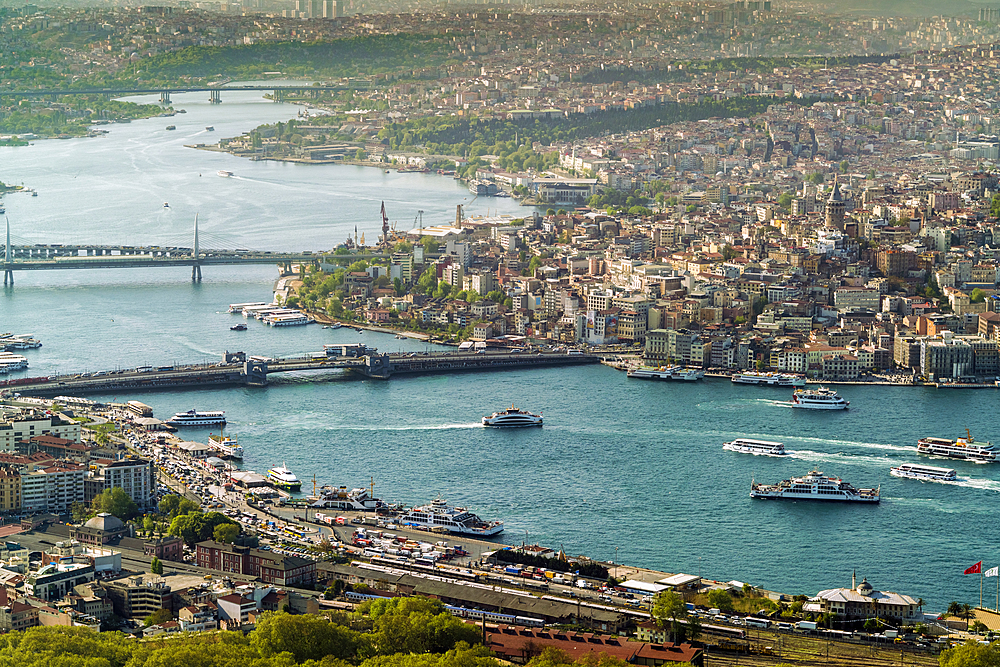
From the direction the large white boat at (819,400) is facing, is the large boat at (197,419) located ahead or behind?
behind

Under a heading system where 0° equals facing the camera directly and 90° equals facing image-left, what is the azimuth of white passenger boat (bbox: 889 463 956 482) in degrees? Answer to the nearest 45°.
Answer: approximately 90°

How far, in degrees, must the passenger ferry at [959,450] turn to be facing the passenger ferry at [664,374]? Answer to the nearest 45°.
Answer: approximately 135° to its left

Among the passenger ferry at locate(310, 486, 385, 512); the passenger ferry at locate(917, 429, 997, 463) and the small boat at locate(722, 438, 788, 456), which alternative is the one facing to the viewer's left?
the small boat

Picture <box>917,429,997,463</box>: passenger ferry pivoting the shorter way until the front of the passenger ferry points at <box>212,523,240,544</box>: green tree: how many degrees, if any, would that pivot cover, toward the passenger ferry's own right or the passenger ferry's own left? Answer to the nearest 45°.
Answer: approximately 135° to the passenger ferry's own right

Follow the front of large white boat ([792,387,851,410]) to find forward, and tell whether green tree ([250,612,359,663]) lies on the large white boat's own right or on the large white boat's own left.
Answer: on the large white boat's own right

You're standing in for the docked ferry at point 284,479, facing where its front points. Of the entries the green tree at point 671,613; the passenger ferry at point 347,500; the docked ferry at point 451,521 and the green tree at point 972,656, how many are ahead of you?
4

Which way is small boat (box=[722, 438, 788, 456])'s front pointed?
to the viewer's left

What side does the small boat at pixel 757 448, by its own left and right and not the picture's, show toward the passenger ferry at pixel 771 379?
right

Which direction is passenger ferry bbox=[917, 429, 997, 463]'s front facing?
to the viewer's right

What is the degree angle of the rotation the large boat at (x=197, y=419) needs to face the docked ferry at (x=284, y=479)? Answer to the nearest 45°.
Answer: approximately 90° to its left

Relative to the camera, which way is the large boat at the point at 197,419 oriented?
to the viewer's left

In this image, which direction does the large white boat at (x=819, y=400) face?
to the viewer's right

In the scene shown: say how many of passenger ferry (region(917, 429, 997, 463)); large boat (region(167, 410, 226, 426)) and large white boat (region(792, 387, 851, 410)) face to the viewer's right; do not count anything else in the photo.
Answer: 2
